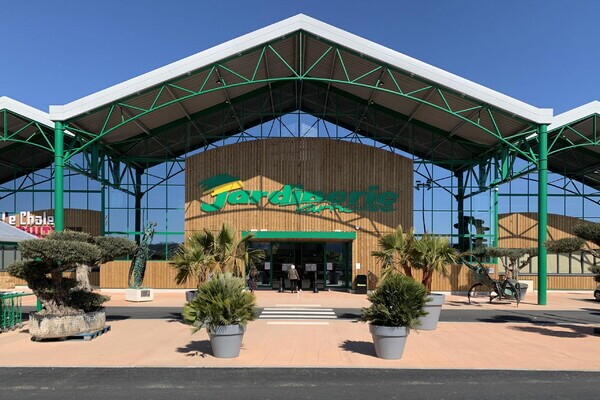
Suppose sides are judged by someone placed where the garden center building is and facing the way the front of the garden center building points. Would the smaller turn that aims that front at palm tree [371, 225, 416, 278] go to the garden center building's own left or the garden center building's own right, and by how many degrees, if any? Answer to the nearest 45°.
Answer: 0° — it already faces it

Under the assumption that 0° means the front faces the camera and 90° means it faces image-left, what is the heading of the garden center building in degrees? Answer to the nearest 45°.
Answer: approximately 0°

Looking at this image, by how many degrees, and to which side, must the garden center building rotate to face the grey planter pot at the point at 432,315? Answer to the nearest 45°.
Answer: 0° — it already faces it

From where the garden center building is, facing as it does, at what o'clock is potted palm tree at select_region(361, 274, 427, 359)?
The potted palm tree is roughly at 12 o'clock from the garden center building.
